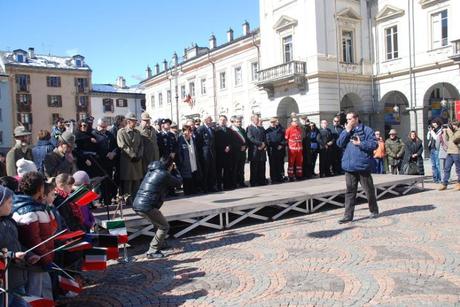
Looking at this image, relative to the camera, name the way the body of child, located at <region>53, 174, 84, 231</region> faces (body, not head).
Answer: to the viewer's right

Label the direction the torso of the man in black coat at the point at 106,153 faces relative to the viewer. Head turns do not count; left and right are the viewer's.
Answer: facing the viewer and to the right of the viewer

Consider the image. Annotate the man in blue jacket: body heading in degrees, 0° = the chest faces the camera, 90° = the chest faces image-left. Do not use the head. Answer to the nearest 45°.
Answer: approximately 45°

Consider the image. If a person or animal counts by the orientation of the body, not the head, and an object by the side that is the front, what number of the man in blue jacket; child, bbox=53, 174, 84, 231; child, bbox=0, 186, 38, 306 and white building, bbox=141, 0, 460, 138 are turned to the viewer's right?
2

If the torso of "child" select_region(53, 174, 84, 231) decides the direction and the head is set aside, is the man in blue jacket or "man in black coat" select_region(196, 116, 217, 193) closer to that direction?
the man in blue jacket

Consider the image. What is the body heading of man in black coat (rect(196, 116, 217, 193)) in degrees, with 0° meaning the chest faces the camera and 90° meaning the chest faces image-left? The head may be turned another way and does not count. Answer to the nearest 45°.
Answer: approximately 315°

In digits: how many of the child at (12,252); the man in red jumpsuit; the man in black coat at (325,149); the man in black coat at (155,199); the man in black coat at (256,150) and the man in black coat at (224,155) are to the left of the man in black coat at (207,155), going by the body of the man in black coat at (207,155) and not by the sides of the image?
4

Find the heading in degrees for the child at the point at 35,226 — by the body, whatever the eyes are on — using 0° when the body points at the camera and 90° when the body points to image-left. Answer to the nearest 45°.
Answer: approximately 225°

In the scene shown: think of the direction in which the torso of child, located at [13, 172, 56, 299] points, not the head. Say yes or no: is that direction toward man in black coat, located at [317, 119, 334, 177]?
yes

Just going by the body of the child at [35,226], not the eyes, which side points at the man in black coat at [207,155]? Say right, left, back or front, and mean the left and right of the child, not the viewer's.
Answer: front
